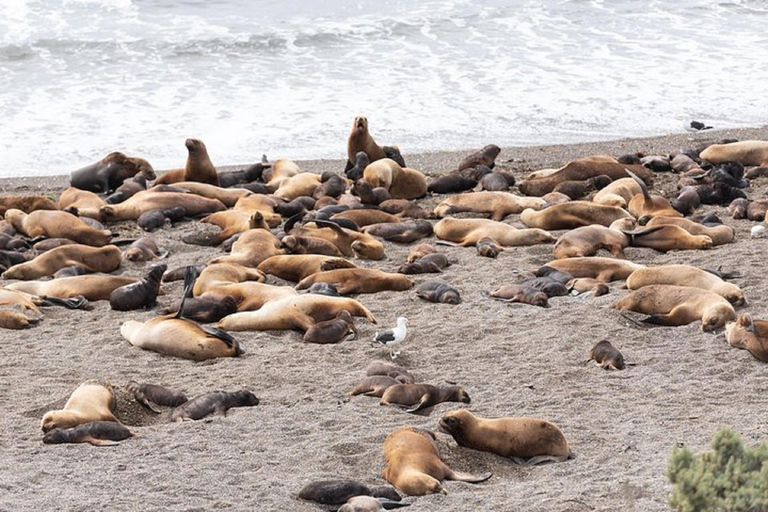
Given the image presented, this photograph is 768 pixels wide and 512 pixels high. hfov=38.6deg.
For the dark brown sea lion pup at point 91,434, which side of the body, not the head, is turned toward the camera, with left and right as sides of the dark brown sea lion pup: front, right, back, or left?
left

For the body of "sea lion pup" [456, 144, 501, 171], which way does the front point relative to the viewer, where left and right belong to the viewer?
facing to the right of the viewer

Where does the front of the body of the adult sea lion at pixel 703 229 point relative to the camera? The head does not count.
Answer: to the viewer's right

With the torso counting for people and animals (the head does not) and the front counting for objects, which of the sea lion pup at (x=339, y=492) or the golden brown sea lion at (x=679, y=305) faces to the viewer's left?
the sea lion pup

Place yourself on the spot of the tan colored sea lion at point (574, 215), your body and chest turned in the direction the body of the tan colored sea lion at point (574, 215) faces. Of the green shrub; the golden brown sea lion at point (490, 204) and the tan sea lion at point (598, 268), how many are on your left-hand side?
2

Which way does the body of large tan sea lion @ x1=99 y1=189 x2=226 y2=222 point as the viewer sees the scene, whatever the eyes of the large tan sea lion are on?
to the viewer's left

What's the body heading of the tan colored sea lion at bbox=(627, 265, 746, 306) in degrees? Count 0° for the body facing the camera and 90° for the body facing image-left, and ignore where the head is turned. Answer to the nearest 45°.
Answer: approximately 270°

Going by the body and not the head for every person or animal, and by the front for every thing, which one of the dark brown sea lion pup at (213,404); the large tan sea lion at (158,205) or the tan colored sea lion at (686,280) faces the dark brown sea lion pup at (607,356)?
the dark brown sea lion pup at (213,404)

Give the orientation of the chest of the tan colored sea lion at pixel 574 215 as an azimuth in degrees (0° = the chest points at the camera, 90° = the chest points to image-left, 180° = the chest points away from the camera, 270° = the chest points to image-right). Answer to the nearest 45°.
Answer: approximately 90°

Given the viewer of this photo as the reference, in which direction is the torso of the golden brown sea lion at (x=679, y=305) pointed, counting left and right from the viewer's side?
facing to the right of the viewer

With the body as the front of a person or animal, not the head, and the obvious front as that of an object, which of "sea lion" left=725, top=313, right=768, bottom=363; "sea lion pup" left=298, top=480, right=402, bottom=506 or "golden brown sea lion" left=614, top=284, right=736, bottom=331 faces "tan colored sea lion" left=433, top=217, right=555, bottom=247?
the sea lion
